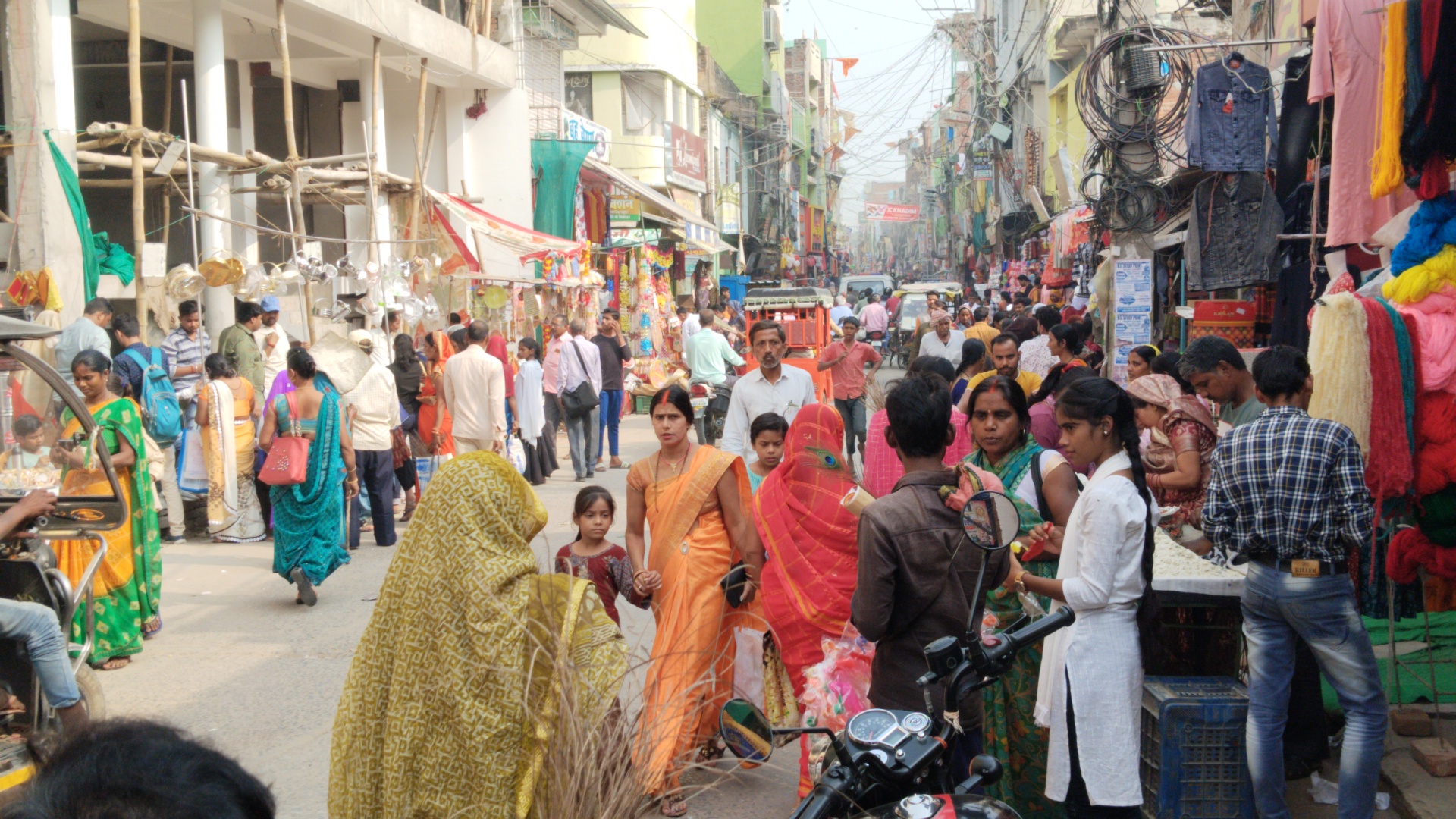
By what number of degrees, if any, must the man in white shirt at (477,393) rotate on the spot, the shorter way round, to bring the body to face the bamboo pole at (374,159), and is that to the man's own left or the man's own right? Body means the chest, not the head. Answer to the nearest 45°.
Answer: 0° — they already face it

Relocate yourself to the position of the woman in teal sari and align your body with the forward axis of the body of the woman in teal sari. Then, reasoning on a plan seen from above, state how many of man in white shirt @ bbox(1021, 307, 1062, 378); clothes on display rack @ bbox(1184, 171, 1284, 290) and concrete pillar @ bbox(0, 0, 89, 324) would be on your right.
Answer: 2

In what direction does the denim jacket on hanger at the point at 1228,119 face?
toward the camera

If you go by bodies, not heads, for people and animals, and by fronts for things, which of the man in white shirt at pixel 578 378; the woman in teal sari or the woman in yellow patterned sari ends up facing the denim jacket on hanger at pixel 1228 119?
the woman in yellow patterned sari

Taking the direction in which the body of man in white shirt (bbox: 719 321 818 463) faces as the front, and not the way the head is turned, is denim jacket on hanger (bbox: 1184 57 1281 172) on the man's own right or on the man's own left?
on the man's own left

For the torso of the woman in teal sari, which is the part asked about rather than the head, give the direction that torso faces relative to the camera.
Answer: away from the camera

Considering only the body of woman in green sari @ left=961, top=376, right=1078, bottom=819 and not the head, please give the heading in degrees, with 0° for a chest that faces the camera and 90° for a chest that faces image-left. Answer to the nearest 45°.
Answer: approximately 45°

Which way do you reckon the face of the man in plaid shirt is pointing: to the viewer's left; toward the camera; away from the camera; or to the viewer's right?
away from the camera

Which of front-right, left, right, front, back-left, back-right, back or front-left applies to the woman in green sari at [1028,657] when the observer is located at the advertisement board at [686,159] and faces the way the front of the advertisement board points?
front-right

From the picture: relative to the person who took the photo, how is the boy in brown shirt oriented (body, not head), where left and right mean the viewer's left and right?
facing away from the viewer

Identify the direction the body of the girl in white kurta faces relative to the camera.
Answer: to the viewer's left

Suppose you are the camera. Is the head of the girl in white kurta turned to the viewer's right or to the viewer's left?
to the viewer's left

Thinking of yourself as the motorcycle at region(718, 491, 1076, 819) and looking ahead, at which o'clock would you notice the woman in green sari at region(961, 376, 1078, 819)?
The woman in green sari is roughly at 2 o'clock from the motorcycle.

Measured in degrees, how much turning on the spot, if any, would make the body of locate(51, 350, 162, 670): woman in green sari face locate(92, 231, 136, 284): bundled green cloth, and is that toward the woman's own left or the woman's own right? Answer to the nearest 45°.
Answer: approximately 135° to the woman's own right
